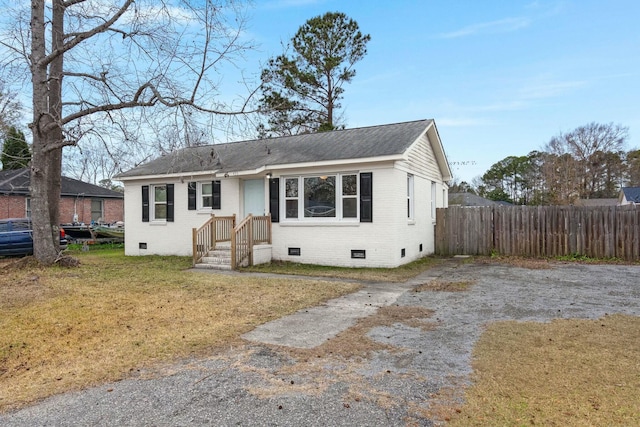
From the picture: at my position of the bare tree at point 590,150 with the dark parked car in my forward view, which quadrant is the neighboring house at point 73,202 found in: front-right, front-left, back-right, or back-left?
front-right

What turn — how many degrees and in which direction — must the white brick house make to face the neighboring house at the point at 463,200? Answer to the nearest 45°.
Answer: approximately 180°

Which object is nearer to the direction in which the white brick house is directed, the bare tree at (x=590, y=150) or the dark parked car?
the dark parked car

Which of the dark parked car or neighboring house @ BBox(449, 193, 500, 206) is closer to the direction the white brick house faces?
the dark parked car

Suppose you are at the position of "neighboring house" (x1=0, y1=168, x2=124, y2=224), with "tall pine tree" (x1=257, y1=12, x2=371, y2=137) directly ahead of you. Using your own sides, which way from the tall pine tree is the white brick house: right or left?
right

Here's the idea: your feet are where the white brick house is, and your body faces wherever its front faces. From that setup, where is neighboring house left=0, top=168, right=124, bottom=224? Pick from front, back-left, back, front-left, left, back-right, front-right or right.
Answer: right

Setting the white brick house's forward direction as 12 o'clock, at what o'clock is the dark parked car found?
The dark parked car is roughly at 2 o'clock from the white brick house.

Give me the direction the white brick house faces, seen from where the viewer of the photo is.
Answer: facing the viewer and to the left of the viewer

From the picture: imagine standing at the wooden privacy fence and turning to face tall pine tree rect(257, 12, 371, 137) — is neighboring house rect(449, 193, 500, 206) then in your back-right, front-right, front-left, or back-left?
front-right

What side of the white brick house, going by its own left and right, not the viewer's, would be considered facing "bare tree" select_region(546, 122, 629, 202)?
back

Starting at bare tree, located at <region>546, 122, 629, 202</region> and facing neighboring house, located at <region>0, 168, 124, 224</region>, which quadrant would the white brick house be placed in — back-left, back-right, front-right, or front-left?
front-left

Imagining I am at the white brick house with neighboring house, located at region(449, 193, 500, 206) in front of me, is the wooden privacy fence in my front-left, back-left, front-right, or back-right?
front-right

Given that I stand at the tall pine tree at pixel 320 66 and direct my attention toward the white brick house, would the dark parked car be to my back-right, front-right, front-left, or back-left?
front-right

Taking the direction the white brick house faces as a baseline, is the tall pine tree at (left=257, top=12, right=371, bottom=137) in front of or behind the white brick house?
behind
